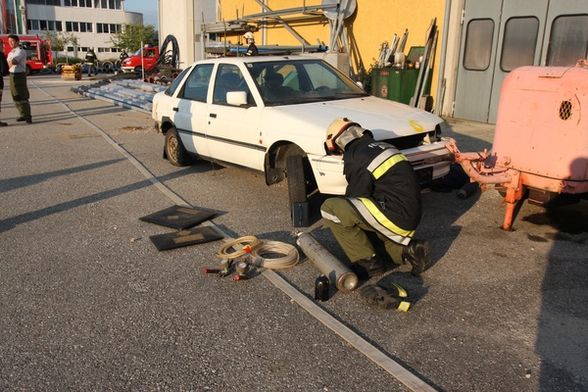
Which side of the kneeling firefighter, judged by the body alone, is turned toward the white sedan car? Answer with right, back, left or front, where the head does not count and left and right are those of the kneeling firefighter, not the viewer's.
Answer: front

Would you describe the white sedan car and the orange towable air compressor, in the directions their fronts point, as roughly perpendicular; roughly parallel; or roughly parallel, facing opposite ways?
roughly parallel, facing opposite ways

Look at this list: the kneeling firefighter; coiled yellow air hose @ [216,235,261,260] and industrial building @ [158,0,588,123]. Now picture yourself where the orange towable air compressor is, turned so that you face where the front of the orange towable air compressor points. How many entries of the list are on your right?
1

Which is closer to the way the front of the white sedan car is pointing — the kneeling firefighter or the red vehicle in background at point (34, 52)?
the kneeling firefighter

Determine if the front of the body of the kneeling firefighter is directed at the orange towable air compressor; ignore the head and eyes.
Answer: no

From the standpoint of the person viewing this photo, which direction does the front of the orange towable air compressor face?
facing to the left of the viewer

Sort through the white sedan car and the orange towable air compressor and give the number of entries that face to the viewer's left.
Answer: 1

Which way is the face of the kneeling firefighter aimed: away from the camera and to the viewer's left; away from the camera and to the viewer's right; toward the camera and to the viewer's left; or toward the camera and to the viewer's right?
away from the camera and to the viewer's left

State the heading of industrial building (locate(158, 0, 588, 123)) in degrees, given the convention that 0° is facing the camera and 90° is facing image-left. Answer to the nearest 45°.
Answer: approximately 45°

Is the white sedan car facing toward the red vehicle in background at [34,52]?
no

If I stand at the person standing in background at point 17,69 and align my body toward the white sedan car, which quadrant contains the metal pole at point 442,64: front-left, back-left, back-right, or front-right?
front-left

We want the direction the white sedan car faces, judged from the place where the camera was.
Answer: facing the viewer and to the right of the viewer

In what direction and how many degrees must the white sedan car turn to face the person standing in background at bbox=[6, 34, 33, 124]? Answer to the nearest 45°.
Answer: approximately 180°

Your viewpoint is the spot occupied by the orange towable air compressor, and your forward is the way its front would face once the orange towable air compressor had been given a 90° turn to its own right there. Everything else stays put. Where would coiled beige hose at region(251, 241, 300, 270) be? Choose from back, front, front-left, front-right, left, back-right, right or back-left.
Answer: back-left
